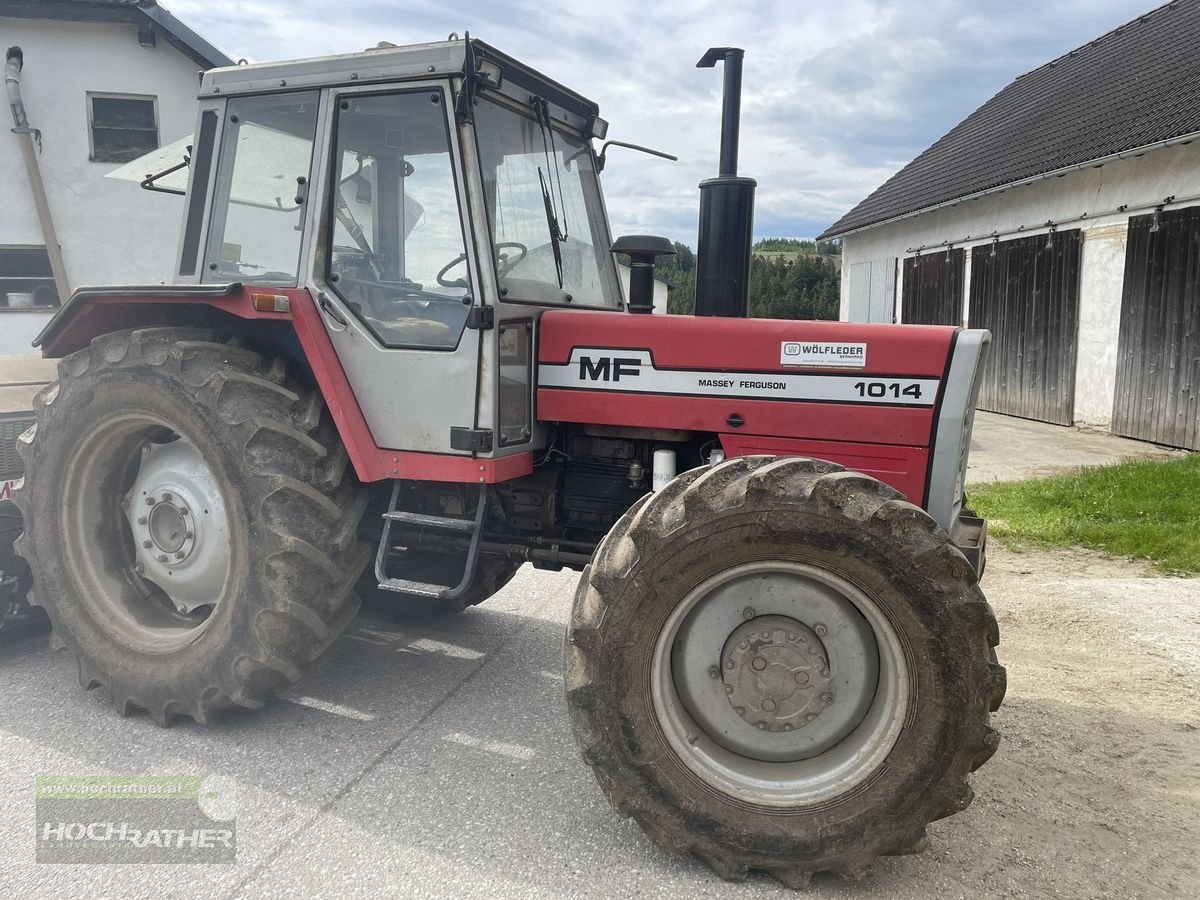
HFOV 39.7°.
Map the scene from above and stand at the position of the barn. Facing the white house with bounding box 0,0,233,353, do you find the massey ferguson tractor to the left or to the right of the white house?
left

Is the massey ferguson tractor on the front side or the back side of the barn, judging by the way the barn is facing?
on the front side

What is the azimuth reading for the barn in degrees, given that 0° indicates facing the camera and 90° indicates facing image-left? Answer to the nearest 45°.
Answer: approximately 45°

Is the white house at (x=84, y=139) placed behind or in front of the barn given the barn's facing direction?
in front

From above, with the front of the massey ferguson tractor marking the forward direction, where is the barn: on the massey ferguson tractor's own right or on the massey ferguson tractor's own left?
on the massey ferguson tractor's own left

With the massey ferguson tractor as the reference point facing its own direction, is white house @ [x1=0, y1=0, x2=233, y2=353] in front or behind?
behind

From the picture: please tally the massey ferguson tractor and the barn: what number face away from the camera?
0
